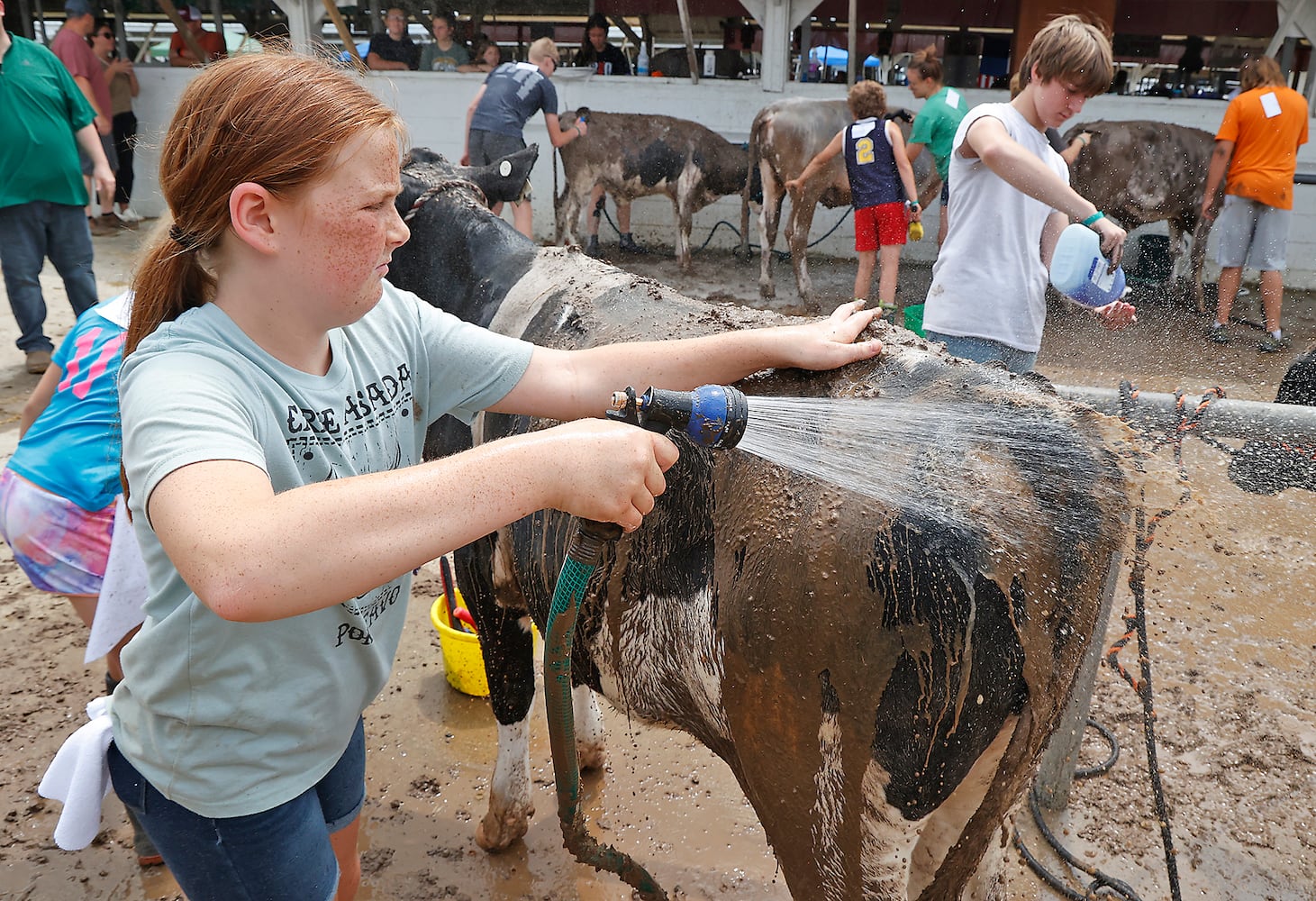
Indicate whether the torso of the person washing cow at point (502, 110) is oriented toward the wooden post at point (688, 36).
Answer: yes

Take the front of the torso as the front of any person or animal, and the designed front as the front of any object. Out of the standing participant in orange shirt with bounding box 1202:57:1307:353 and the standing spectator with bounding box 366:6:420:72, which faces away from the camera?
the standing participant in orange shirt with bounding box 1202:57:1307:353

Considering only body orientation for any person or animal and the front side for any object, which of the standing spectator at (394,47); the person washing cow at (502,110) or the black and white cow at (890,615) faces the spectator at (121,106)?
the black and white cow

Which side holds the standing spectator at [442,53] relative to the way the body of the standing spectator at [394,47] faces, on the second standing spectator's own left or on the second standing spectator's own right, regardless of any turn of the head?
on the second standing spectator's own left

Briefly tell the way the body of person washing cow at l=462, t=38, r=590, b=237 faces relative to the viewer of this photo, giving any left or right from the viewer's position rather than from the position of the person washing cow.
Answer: facing away from the viewer and to the right of the viewer

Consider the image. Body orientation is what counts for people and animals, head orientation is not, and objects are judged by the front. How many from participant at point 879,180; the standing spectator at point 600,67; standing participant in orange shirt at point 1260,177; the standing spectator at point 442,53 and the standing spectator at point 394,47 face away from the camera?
2

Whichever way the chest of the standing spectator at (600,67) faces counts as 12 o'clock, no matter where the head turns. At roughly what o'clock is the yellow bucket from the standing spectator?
The yellow bucket is roughly at 12 o'clock from the standing spectator.

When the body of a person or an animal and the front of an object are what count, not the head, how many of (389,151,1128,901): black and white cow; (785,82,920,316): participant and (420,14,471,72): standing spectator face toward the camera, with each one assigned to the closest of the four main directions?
1

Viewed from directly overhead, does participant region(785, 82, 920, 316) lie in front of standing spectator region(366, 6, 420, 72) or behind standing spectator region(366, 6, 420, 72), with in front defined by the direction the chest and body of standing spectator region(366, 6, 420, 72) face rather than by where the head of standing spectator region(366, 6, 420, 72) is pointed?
in front

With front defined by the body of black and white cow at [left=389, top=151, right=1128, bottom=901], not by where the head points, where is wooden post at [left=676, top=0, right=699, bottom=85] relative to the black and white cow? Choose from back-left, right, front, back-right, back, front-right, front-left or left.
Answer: front-right

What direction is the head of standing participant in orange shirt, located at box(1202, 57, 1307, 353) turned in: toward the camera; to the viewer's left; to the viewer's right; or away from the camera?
away from the camera

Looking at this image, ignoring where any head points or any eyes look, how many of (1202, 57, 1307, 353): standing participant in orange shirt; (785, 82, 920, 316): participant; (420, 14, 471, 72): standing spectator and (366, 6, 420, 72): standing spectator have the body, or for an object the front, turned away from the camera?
2

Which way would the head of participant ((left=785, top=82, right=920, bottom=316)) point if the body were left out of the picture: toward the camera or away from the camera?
away from the camera

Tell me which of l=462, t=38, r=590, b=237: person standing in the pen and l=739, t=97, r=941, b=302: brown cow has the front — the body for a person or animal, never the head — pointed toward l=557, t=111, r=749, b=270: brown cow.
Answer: the person standing in the pen

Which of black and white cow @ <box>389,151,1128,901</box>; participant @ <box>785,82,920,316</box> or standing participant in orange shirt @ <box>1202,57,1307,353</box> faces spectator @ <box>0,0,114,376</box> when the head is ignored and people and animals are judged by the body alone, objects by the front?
the black and white cow
